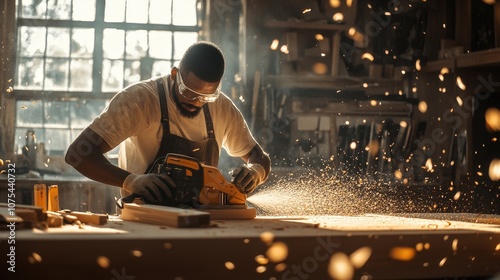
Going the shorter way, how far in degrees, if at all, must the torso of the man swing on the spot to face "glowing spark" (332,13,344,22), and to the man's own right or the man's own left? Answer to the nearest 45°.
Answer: approximately 90° to the man's own left

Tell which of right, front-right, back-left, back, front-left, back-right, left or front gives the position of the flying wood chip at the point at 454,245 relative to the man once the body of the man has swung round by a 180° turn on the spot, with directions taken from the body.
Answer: back

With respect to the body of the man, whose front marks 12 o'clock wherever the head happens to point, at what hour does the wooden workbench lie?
The wooden workbench is roughly at 1 o'clock from the man.

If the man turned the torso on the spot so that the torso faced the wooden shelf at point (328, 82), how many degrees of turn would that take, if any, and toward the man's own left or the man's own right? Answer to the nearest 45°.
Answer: approximately 90° to the man's own left

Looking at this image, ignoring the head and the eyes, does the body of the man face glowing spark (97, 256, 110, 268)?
no

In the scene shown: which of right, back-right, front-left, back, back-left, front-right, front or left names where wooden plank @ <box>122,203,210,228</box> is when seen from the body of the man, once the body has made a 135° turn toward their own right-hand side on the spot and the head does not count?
left

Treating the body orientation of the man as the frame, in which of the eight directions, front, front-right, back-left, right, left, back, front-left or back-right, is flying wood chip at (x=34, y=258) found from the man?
front-right

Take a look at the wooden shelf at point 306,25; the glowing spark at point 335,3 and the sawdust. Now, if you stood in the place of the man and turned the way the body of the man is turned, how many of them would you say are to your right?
0

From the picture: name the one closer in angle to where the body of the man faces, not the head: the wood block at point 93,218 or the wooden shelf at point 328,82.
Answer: the wood block

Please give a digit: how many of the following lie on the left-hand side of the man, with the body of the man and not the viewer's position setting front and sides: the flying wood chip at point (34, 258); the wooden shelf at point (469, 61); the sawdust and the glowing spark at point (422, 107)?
3

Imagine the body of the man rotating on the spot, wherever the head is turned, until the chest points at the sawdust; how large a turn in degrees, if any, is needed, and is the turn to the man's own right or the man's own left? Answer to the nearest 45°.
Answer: approximately 90° to the man's own left

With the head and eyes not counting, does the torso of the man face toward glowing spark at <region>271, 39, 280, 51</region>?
no

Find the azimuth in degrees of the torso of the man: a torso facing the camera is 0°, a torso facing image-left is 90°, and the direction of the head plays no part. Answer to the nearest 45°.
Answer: approximately 315°

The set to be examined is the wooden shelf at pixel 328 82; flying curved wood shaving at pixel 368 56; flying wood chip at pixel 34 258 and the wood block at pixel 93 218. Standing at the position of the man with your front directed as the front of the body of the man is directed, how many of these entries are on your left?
2

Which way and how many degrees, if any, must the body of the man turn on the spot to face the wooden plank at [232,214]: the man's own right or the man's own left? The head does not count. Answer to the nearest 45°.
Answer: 0° — they already face it

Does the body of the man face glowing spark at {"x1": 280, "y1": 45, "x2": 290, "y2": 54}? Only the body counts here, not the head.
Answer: no

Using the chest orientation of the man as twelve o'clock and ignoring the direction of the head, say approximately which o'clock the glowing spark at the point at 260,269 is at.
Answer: The glowing spark is roughly at 1 o'clock from the man.

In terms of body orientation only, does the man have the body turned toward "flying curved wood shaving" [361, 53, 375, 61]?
no
